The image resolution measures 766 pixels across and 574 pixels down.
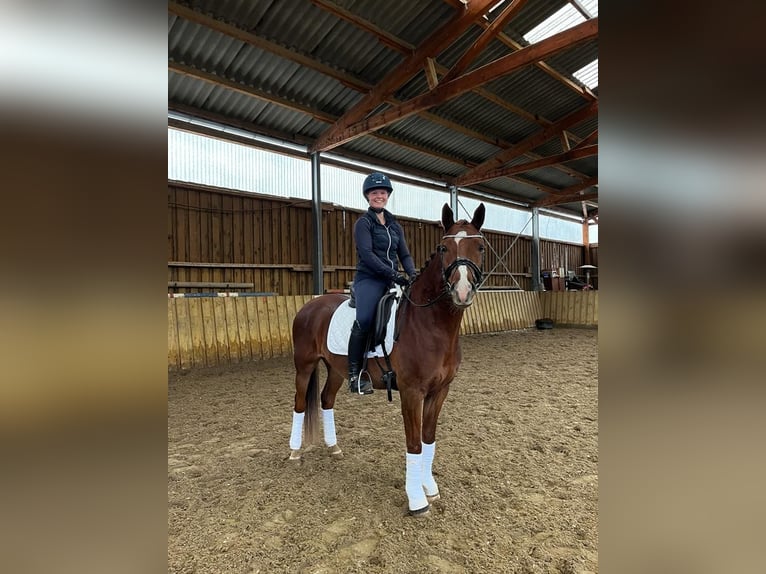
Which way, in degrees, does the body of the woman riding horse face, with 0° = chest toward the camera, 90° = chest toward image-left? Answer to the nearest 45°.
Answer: approximately 315°

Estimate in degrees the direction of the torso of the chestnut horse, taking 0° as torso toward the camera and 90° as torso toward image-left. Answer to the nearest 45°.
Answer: approximately 315°
